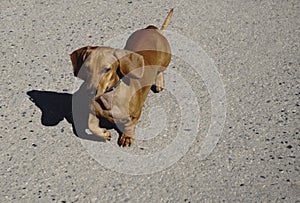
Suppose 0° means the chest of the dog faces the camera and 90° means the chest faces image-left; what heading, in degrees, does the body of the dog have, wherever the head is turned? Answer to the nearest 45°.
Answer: approximately 45°
